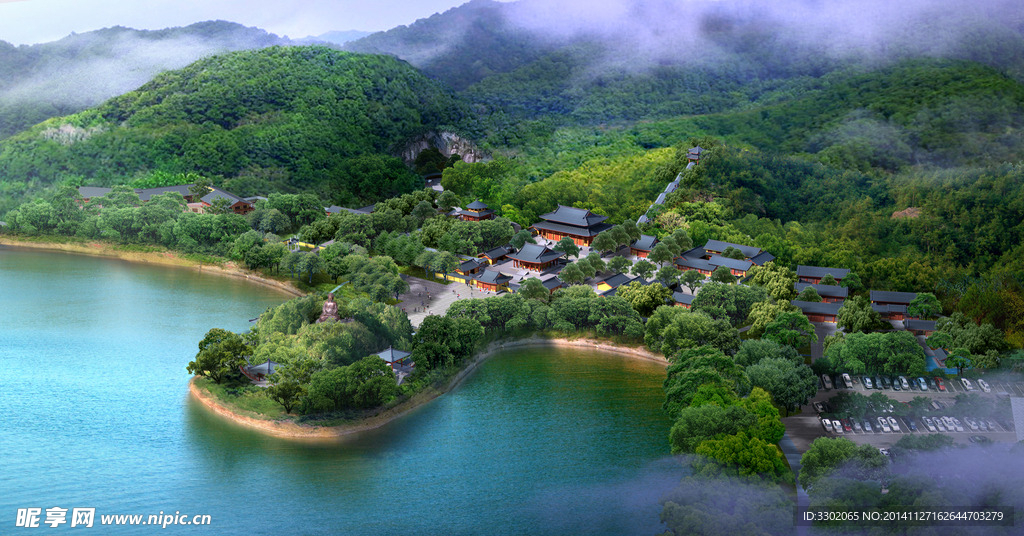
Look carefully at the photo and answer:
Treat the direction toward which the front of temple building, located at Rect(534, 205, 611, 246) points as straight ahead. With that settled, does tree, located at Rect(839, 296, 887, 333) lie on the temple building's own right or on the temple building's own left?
on the temple building's own left

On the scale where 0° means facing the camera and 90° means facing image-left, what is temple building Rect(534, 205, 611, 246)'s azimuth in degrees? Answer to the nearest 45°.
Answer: approximately 45°

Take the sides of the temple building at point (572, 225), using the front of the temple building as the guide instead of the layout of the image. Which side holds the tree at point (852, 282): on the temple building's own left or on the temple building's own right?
on the temple building's own left

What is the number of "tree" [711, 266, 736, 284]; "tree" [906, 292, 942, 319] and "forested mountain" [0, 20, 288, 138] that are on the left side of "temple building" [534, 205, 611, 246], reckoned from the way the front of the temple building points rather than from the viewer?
2

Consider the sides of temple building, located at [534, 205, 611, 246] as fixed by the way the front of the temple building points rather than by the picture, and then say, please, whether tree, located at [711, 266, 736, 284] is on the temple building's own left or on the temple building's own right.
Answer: on the temple building's own left

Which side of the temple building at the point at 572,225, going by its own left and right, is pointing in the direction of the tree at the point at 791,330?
left

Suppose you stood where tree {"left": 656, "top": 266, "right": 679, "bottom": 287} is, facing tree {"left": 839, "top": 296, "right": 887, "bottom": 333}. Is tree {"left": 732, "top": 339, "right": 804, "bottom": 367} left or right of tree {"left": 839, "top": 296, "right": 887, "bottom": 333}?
right
